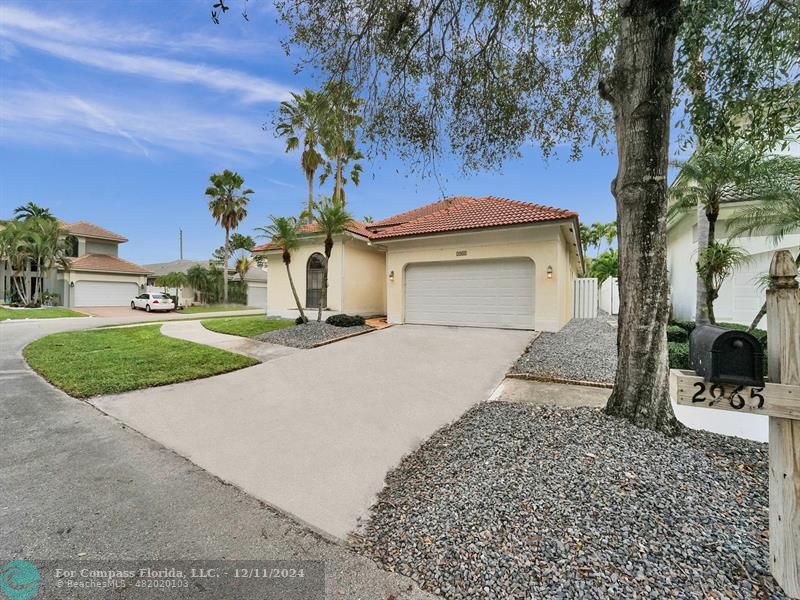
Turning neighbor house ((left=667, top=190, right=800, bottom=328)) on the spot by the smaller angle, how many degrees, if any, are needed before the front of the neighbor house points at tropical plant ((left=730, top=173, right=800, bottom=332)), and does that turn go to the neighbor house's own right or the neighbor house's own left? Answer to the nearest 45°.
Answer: approximately 45° to the neighbor house's own left

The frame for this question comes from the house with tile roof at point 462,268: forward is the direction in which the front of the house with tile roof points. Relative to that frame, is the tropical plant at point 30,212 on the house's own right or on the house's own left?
on the house's own right

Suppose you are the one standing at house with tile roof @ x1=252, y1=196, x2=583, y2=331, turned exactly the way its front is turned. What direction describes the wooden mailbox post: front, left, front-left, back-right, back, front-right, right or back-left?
front-left

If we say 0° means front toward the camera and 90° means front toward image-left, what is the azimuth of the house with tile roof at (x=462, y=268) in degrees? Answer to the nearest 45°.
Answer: approximately 45°

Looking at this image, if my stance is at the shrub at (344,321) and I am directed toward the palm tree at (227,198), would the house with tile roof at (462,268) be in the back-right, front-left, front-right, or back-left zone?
front-right

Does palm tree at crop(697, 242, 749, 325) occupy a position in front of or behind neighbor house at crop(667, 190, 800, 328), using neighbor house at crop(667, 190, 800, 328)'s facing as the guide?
in front

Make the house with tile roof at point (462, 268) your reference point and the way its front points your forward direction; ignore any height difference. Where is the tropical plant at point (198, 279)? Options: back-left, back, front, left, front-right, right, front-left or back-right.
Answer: right

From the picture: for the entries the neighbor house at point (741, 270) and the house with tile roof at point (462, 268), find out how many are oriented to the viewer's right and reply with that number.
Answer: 0

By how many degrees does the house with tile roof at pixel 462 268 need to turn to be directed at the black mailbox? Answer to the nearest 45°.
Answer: approximately 45° to its left
